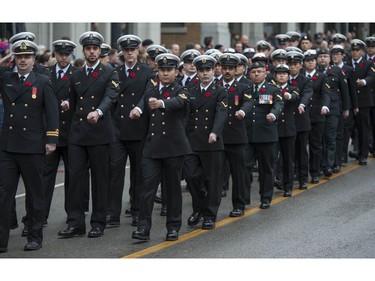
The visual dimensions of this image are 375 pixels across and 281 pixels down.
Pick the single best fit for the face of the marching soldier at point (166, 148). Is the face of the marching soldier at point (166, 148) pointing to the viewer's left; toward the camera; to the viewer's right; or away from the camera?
toward the camera

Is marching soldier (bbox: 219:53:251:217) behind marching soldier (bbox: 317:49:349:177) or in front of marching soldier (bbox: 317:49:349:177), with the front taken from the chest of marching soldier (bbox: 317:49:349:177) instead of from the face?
in front

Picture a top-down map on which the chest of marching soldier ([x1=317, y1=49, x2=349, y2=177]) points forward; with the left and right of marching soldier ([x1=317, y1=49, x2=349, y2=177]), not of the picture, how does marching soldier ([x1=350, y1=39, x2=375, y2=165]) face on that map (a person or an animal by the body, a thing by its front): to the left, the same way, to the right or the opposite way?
the same way

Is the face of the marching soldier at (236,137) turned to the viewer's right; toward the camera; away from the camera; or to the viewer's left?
toward the camera

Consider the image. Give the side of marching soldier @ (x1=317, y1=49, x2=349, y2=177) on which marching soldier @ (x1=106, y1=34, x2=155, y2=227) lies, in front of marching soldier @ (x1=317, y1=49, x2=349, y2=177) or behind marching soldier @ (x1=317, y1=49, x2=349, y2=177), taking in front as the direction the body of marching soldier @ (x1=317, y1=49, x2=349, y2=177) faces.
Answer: in front

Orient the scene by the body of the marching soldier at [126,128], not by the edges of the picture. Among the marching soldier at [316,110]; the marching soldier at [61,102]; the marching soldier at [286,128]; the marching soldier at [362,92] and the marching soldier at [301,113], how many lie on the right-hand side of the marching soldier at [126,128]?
1

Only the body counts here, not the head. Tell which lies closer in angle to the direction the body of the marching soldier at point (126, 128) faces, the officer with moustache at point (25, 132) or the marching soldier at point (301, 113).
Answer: the officer with moustache

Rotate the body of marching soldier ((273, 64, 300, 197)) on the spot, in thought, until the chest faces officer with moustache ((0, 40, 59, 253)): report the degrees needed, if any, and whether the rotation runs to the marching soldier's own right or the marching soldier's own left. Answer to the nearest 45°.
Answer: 0° — they already face them

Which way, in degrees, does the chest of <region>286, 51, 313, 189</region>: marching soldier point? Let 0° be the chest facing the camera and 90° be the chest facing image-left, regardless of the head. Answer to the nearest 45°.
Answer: approximately 45°

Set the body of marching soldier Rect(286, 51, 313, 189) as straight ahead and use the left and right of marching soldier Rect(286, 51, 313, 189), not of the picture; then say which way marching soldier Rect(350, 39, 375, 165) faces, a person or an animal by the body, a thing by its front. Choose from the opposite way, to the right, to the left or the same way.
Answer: the same way

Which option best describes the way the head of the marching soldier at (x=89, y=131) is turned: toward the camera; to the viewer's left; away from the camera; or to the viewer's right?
toward the camera

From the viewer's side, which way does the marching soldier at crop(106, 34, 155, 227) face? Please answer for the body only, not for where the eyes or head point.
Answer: toward the camera

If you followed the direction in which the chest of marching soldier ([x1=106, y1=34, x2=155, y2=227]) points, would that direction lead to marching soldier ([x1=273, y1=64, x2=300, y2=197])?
no

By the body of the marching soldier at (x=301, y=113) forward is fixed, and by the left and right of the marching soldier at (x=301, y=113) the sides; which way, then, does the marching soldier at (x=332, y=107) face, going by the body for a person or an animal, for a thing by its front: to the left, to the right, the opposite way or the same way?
the same way

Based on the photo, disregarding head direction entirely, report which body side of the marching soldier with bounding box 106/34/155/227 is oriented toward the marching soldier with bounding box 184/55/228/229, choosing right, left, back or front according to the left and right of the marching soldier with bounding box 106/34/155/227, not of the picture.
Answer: left

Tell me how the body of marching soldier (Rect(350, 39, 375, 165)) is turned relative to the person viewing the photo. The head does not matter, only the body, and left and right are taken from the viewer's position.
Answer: facing the viewer and to the left of the viewer

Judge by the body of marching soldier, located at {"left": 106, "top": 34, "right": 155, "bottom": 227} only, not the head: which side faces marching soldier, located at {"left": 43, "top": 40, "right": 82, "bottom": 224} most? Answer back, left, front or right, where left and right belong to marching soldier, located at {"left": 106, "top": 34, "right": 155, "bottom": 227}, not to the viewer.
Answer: right
